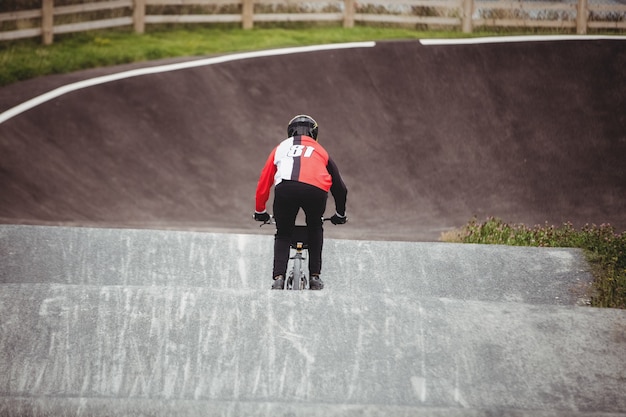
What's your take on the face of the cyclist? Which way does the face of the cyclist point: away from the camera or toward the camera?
away from the camera

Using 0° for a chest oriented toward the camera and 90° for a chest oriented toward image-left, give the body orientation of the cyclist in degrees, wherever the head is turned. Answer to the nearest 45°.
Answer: approximately 180°
